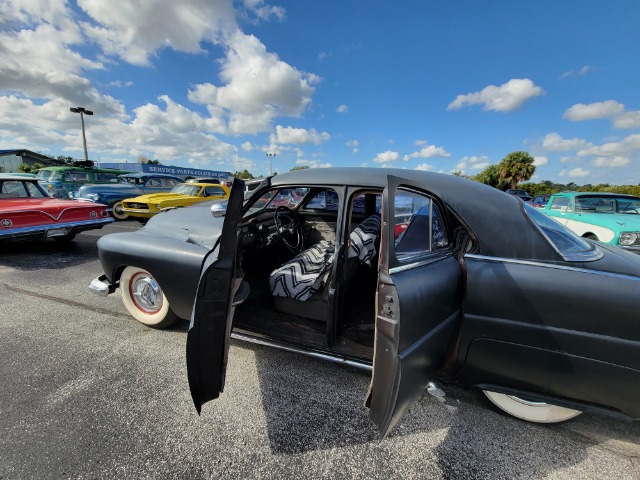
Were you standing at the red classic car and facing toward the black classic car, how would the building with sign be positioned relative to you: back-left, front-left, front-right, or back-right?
back-left

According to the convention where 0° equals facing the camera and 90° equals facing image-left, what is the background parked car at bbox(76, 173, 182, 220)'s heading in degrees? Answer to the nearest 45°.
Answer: approximately 45°

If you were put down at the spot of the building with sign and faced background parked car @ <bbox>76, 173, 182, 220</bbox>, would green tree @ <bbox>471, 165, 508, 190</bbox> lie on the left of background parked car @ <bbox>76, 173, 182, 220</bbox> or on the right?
left

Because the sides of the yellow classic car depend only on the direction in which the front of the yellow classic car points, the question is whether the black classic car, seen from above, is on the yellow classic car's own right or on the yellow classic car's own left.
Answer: on the yellow classic car's own left

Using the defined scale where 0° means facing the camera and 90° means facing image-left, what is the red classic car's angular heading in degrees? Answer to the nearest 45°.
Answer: approximately 135°

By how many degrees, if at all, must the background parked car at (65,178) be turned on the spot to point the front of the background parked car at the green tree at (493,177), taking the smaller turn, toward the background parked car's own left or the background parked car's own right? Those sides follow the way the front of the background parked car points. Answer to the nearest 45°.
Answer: approximately 135° to the background parked car's own left

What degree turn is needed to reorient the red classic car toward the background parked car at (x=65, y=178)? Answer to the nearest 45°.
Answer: approximately 45° to its right

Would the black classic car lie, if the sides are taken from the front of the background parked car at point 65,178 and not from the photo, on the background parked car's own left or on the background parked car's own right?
on the background parked car's own left

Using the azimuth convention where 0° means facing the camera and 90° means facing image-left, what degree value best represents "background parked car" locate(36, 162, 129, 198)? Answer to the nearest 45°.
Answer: approximately 45°
